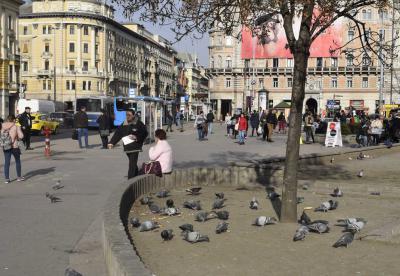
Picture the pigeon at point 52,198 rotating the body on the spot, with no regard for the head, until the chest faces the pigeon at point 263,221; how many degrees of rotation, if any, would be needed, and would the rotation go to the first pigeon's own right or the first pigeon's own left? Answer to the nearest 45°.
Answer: approximately 135° to the first pigeon's own left

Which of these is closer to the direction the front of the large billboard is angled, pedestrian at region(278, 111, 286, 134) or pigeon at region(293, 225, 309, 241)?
the pigeon

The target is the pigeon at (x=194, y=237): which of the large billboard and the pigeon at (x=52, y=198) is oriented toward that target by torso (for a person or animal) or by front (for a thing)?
the large billboard

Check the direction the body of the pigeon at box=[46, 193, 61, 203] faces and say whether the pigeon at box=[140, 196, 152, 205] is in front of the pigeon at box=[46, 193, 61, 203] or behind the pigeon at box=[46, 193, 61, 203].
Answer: behind

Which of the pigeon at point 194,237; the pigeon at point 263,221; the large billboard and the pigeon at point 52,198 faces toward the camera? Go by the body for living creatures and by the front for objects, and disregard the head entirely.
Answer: the large billboard

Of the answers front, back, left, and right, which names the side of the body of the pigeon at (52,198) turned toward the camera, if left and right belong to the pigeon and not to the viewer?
left

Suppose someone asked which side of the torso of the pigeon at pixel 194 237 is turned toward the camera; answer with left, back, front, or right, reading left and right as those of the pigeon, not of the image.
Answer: left

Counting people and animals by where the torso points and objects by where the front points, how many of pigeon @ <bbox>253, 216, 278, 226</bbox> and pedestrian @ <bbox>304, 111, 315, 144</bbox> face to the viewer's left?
1

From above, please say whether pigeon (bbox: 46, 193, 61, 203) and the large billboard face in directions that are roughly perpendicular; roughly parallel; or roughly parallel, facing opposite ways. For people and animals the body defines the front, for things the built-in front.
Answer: roughly perpendicular

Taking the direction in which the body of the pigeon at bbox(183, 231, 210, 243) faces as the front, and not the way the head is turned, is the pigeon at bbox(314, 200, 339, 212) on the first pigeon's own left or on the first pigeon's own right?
on the first pigeon's own right

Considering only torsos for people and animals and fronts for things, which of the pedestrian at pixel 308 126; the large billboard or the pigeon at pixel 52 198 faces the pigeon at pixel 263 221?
the large billboard

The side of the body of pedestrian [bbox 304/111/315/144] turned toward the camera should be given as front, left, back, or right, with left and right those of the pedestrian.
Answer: back
